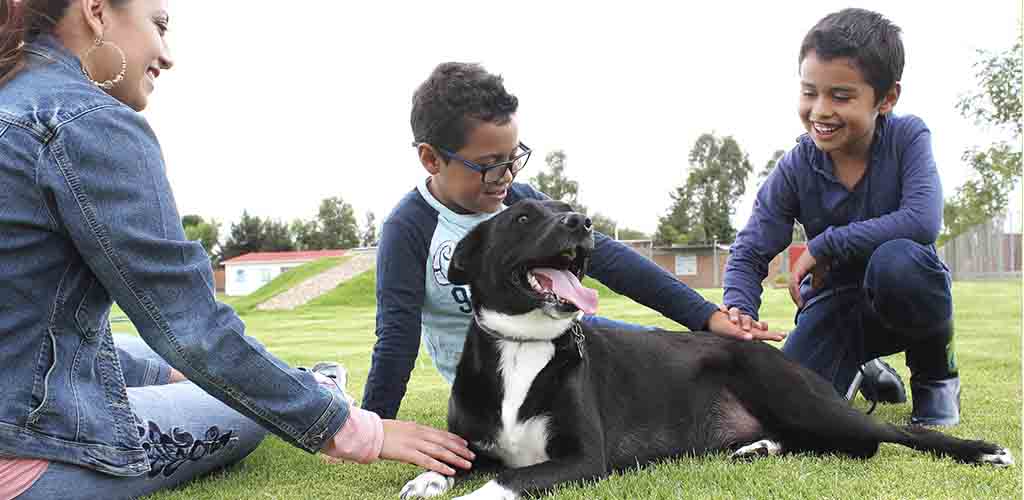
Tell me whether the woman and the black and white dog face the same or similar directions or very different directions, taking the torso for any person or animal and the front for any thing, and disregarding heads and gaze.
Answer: very different directions

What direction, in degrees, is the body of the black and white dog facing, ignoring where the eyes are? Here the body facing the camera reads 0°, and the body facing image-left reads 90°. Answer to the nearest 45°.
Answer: approximately 45°

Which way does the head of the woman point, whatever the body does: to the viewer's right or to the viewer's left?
to the viewer's right

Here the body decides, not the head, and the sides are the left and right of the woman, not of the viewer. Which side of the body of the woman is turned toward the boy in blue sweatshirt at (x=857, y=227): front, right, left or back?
front

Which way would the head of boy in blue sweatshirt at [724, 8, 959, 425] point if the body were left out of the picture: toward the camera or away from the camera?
toward the camera

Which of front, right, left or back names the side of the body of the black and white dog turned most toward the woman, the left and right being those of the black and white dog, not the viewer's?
front

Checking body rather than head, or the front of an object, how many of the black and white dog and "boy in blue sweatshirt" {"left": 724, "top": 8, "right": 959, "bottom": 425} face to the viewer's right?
0

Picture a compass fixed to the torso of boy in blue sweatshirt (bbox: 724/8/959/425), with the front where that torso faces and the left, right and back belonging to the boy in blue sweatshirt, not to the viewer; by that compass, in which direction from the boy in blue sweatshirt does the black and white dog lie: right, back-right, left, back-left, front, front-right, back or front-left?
front

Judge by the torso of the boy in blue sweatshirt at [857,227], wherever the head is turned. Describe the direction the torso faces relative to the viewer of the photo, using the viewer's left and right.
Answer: facing the viewer and to the left of the viewer

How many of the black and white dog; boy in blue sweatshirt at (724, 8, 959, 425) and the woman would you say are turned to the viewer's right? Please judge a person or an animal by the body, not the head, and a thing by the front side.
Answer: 1

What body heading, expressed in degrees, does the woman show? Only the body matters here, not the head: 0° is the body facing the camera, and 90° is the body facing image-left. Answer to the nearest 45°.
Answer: approximately 270°

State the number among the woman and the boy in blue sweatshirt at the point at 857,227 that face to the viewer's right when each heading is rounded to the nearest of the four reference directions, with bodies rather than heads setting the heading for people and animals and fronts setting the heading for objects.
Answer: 1

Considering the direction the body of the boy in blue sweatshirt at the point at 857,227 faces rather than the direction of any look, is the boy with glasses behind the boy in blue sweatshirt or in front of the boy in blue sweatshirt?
in front

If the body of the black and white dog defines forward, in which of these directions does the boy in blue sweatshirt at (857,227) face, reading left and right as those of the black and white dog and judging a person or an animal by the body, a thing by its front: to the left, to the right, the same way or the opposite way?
the same way
